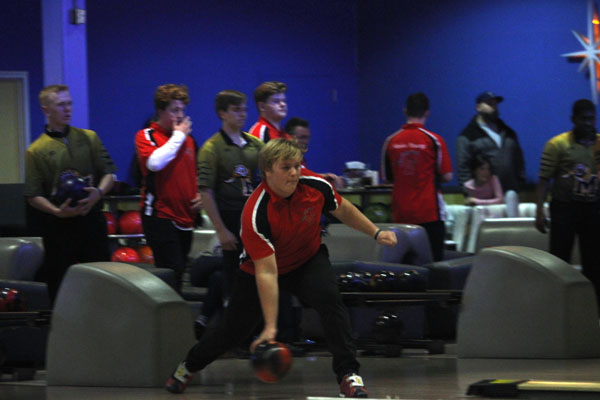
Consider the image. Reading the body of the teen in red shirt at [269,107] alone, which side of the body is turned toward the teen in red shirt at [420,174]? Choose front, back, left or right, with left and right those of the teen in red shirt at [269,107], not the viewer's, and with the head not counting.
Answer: left

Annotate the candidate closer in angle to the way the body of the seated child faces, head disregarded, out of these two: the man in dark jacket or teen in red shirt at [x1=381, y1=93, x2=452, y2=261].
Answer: the teen in red shirt

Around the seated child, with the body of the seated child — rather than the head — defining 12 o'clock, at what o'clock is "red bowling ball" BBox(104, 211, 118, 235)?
The red bowling ball is roughly at 3 o'clock from the seated child.

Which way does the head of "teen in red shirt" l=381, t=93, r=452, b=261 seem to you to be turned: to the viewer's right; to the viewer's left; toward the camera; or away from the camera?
away from the camera

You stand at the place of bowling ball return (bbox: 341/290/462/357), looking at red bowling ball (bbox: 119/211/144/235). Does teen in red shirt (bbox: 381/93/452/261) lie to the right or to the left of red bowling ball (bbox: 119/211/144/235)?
right

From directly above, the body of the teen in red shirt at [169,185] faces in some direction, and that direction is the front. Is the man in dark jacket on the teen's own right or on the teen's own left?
on the teen's own left

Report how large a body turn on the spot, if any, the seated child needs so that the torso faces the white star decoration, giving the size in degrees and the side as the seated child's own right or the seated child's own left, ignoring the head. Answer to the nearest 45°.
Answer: approximately 135° to the seated child's own left

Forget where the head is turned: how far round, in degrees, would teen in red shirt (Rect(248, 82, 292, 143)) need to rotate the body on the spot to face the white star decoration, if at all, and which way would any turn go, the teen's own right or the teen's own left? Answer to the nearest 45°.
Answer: approximately 90° to the teen's own left

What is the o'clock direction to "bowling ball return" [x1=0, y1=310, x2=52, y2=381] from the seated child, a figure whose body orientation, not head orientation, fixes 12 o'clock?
The bowling ball return is roughly at 1 o'clock from the seated child.

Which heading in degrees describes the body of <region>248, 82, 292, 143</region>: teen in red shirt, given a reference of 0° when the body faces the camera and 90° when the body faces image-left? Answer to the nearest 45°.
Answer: approximately 315°
